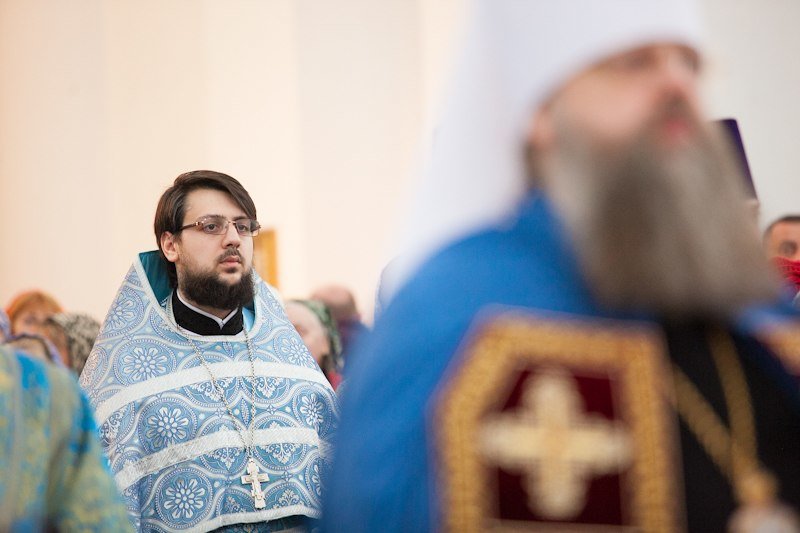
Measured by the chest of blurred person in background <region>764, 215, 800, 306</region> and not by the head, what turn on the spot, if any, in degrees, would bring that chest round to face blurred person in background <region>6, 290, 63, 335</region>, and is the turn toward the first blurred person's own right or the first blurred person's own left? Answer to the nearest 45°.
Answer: approximately 135° to the first blurred person's own right

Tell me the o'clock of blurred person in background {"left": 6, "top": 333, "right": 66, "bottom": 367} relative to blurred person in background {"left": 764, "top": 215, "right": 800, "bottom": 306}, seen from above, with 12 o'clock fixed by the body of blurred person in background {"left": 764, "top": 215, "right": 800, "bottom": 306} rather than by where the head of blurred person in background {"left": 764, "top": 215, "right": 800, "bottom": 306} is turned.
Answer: blurred person in background {"left": 6, "top": 333, "right": 66, "bottom": 367} is roughly at 4 o'clock from blurred person in background {"left": 764, "top": 215, "right": 800, "bottom": 306}.

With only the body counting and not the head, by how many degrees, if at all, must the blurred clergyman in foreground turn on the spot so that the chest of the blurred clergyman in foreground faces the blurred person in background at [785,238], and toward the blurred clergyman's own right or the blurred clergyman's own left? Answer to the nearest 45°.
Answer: approximately 135° to the blurred clergyman's own left

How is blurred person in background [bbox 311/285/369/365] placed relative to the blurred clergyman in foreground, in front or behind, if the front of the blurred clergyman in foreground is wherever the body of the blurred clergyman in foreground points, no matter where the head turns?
behind

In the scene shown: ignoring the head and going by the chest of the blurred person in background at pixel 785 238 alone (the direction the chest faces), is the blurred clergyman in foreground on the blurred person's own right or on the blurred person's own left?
on the blurred person's own right

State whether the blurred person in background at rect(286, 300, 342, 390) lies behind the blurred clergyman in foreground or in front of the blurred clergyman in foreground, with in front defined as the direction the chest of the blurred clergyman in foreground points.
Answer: behind

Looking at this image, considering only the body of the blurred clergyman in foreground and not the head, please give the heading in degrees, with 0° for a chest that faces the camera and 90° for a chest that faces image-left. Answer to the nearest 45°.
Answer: approximately 315°

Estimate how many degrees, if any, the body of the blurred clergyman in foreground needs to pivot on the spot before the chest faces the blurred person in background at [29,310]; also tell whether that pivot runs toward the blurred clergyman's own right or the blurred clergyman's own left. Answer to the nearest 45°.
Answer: approximately 180°

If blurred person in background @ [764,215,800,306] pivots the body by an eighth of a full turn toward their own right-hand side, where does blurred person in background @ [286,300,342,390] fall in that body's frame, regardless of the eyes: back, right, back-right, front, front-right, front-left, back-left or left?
right
